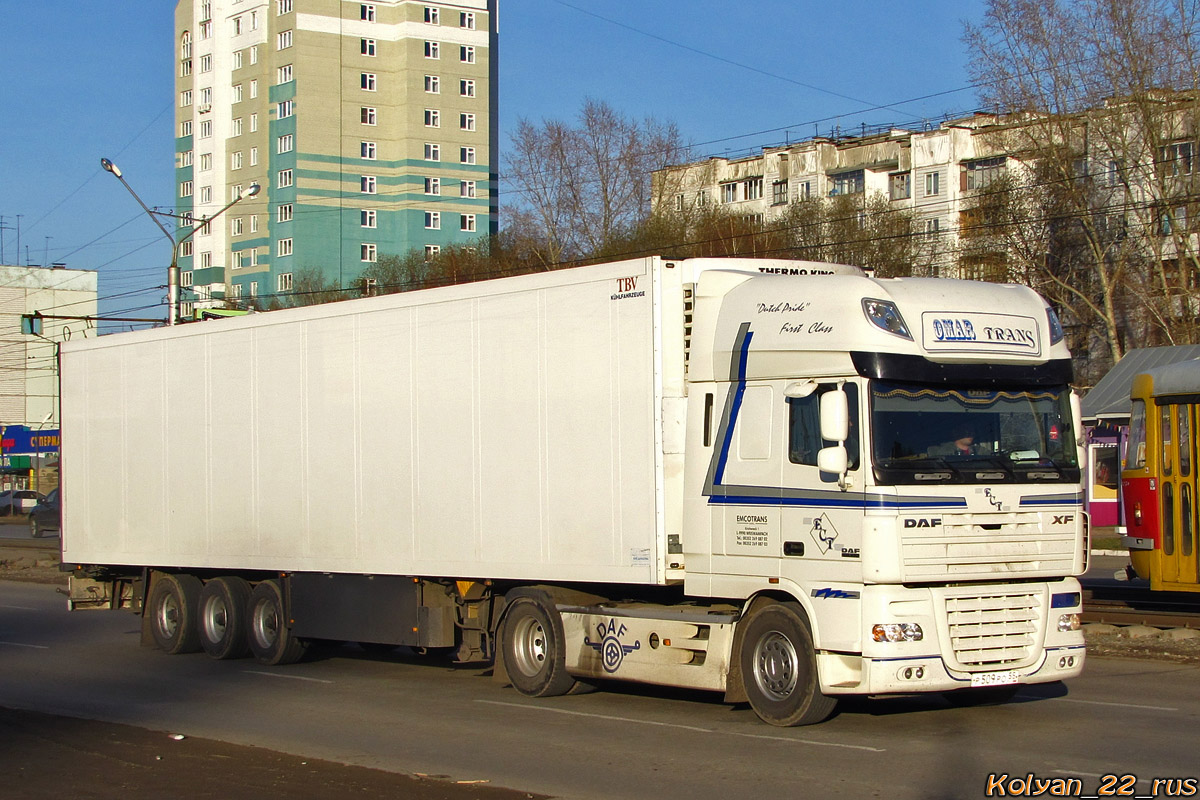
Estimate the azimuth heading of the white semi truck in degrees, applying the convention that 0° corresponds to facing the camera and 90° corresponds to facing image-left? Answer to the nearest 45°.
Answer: approximately 315°

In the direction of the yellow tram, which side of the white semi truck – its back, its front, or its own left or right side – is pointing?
left
